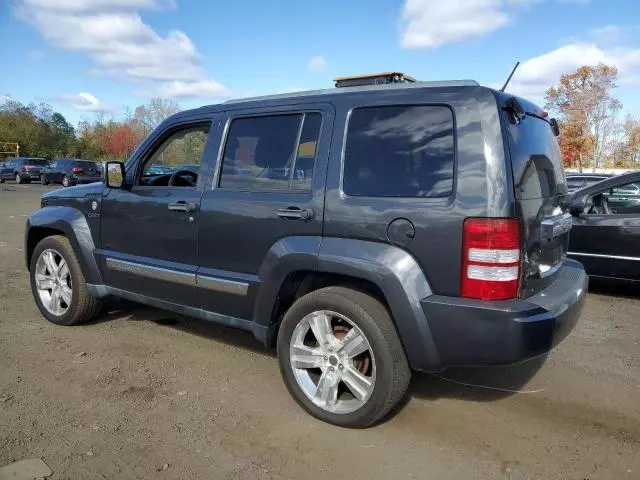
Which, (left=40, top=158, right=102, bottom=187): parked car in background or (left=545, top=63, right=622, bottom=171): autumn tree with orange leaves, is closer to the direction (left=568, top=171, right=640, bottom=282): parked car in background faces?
the parked car in background

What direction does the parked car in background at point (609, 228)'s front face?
to the viewer's left

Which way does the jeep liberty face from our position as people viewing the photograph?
facing away from the viewer and to the left of the viewer

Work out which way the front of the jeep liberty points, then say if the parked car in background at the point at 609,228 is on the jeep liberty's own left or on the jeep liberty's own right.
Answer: on the jeep liberty's own right

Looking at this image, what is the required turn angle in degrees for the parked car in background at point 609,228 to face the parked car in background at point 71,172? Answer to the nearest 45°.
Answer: approximately 45° to its right

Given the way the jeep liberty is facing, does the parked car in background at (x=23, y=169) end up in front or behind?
in front
